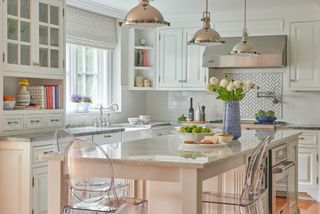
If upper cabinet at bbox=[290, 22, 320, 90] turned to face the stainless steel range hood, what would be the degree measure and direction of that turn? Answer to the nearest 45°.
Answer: approximately 90° to its right

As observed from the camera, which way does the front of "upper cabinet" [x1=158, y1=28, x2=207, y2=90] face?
facing the viewer

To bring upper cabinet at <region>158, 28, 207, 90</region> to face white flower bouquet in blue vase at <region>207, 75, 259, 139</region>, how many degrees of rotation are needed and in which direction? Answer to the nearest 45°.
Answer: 0° — it already faces it

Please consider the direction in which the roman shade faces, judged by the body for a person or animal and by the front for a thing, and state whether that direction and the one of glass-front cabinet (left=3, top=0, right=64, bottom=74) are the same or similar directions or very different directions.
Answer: same or similar directions

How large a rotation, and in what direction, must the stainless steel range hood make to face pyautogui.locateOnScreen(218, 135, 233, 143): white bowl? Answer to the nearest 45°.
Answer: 0° — it already faces it

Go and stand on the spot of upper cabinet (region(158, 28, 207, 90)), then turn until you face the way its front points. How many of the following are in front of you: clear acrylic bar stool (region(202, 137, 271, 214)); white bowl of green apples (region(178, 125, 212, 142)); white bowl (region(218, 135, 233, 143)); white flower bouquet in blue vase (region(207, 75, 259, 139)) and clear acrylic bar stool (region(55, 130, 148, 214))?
5

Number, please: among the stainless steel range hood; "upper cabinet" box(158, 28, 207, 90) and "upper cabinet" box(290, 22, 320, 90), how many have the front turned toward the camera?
3

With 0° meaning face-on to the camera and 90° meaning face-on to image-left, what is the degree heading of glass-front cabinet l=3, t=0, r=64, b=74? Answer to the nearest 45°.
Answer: approximately 315°

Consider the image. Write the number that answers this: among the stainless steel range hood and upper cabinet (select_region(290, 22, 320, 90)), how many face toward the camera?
2

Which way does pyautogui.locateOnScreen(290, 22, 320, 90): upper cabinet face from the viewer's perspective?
toward the camera

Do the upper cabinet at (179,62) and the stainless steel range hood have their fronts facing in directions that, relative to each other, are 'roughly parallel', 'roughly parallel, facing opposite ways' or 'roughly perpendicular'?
roughly parallel
